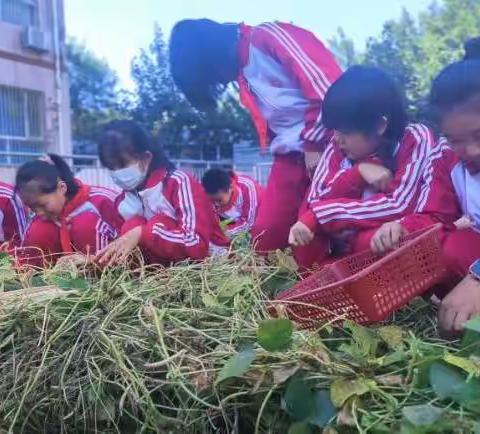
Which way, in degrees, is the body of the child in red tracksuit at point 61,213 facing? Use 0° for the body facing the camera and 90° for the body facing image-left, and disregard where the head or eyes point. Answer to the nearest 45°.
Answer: approximately 45°

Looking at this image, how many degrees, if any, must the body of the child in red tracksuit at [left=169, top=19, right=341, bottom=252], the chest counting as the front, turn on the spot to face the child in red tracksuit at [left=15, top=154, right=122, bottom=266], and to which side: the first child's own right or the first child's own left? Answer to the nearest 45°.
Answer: approximately 45° to the first child's own right

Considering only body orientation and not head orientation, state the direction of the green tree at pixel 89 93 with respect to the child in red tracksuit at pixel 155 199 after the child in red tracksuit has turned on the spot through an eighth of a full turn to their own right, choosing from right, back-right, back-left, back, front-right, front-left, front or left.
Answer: right

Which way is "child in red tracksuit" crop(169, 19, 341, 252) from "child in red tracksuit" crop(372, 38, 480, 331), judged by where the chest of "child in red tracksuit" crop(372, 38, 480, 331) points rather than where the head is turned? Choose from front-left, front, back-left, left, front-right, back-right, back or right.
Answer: back-right

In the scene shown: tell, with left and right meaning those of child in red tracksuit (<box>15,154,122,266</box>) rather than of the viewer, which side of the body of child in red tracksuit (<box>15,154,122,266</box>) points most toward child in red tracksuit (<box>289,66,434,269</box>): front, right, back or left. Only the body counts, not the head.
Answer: left

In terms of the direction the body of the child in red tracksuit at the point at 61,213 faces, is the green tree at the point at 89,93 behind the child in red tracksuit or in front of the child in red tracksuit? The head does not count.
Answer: behind
